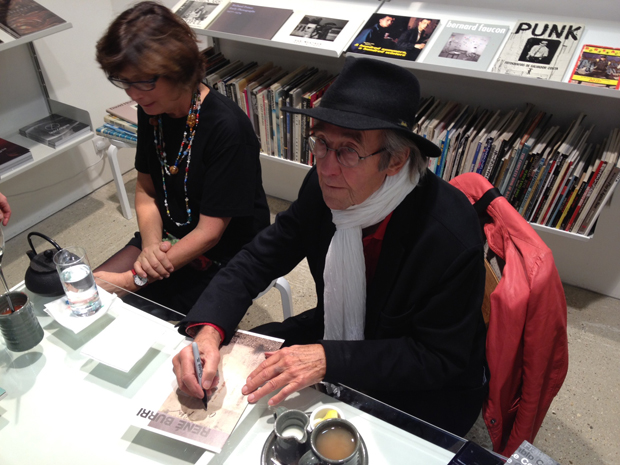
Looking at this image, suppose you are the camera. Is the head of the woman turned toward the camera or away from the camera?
toward the camera

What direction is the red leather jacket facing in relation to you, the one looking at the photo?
facing the viewer and to the left of the viewer

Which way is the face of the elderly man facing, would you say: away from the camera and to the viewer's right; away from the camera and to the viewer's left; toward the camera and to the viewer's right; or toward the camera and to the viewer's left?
toward the camera and to the viewer's left

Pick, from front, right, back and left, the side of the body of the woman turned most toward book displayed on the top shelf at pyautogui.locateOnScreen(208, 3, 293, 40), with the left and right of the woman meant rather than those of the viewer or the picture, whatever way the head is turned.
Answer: back

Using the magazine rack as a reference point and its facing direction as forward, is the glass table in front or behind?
in front

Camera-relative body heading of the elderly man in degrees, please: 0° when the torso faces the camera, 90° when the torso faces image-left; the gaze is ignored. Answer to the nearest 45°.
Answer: approximately 45°

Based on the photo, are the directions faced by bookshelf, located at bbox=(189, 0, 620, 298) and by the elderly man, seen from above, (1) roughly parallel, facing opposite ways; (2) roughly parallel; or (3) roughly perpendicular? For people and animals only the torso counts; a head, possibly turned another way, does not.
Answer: roughly parallel

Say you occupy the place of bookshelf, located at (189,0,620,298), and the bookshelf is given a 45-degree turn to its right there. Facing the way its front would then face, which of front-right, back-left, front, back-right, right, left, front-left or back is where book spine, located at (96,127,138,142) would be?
front

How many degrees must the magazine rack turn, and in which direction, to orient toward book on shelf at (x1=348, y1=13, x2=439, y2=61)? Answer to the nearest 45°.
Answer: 0° — it already faces it

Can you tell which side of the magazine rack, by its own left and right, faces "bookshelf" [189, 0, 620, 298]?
front

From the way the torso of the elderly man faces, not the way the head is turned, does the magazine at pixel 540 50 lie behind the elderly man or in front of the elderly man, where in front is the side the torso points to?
behind

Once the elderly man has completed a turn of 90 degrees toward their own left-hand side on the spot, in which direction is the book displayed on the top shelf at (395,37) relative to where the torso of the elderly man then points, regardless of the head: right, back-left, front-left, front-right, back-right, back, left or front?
back-left

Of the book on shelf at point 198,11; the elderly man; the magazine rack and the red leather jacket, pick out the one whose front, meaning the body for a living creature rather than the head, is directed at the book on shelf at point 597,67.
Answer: the magazine rack

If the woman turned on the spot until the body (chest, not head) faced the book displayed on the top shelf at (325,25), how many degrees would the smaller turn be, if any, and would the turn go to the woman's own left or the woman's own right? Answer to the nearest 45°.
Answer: approximately 180°

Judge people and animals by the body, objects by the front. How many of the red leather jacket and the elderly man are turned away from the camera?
0

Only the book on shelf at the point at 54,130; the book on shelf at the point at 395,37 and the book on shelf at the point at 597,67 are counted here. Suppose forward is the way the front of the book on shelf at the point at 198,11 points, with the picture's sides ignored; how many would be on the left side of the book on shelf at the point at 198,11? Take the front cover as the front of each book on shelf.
2

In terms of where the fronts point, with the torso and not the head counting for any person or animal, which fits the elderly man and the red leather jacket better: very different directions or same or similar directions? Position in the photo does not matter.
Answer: same or similar directions
